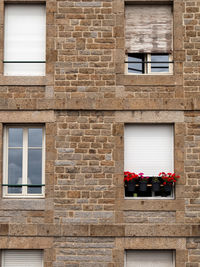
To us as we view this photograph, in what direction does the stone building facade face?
facing the viewer
